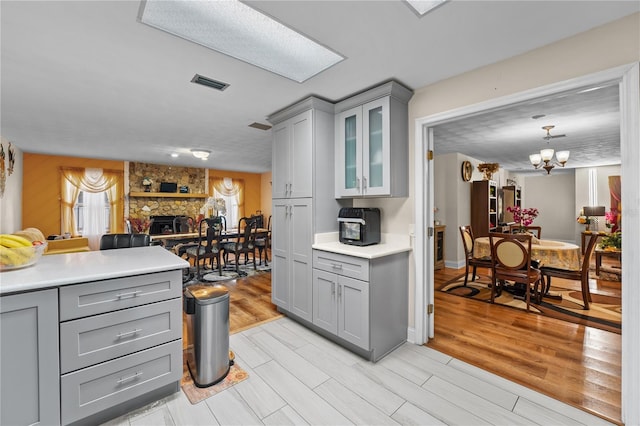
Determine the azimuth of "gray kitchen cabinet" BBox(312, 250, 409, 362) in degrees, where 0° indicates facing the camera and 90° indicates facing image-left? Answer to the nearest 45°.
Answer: approximately 45°

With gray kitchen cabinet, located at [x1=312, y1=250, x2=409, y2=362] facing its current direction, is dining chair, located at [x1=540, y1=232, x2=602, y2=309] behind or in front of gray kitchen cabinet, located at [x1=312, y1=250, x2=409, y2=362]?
behind

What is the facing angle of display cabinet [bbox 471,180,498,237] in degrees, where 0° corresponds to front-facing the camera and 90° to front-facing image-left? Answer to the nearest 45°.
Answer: approximately 315°

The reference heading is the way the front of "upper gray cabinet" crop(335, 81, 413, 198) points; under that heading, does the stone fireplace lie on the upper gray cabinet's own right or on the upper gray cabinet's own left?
on the upper gray cabinet's own right

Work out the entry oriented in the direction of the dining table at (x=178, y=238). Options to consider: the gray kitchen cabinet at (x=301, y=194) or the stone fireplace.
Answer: the stone fireplace

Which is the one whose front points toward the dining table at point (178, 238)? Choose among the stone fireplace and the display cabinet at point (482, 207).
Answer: the stone fireplace

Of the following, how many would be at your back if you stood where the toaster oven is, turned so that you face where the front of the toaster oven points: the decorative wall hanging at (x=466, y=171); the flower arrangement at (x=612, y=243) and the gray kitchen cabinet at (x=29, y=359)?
2

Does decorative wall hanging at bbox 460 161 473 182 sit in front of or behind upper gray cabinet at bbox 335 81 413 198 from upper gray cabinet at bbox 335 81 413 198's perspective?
behind
